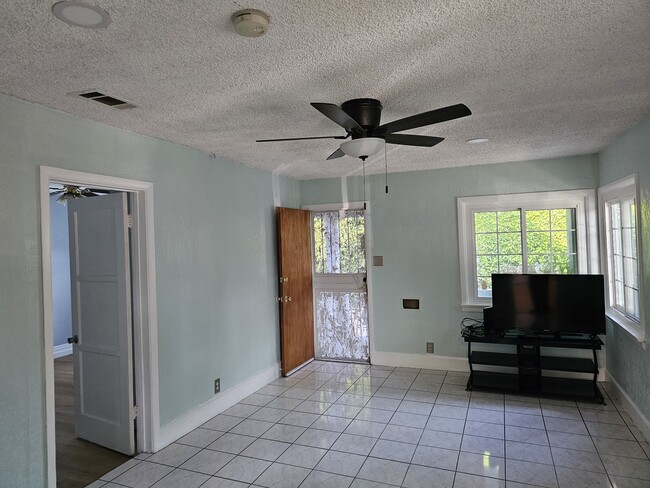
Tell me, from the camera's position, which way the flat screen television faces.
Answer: facing the viewer

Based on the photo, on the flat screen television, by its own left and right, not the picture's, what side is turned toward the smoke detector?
front

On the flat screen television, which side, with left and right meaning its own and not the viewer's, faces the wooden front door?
right

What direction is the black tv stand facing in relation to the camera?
toward the camera

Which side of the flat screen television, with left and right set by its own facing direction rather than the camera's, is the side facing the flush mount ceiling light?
front

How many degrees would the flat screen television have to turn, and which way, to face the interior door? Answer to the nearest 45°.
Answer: approximately 45° to its right

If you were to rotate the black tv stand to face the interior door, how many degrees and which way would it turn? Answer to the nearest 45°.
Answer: approximately 45° to its right
